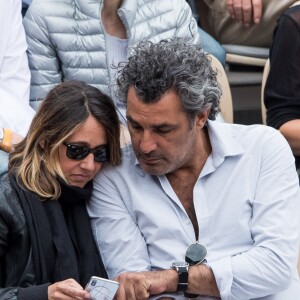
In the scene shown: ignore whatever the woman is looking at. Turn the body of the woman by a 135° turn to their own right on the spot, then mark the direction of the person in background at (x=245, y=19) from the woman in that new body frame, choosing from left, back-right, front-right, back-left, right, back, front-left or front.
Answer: back-right

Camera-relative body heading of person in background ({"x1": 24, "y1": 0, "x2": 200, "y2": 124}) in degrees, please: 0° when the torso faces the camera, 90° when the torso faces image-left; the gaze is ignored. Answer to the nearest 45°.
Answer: approximately 0°

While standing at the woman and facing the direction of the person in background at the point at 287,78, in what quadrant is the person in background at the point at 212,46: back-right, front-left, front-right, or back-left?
front-left

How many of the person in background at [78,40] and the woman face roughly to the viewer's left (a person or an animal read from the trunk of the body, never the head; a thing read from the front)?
0

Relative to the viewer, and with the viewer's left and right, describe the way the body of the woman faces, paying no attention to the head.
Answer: facing the viewer and to the right of the viewer

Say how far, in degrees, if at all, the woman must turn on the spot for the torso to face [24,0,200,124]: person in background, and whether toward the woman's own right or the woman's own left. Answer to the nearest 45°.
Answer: approximately 135° to the woman's own left

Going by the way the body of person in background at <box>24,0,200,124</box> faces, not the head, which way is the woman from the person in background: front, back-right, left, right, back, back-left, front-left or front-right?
front

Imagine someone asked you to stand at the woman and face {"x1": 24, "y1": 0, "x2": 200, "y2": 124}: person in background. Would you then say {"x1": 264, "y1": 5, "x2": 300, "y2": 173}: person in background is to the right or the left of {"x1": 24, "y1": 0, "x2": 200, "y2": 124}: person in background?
right

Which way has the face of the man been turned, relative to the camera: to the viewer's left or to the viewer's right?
to the viewer's left

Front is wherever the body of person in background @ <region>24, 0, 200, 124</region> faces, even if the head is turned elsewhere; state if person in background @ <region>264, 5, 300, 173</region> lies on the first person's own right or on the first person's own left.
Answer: on the first person's own left

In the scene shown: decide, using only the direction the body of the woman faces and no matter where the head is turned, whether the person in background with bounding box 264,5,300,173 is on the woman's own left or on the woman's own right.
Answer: on the woman's own left
